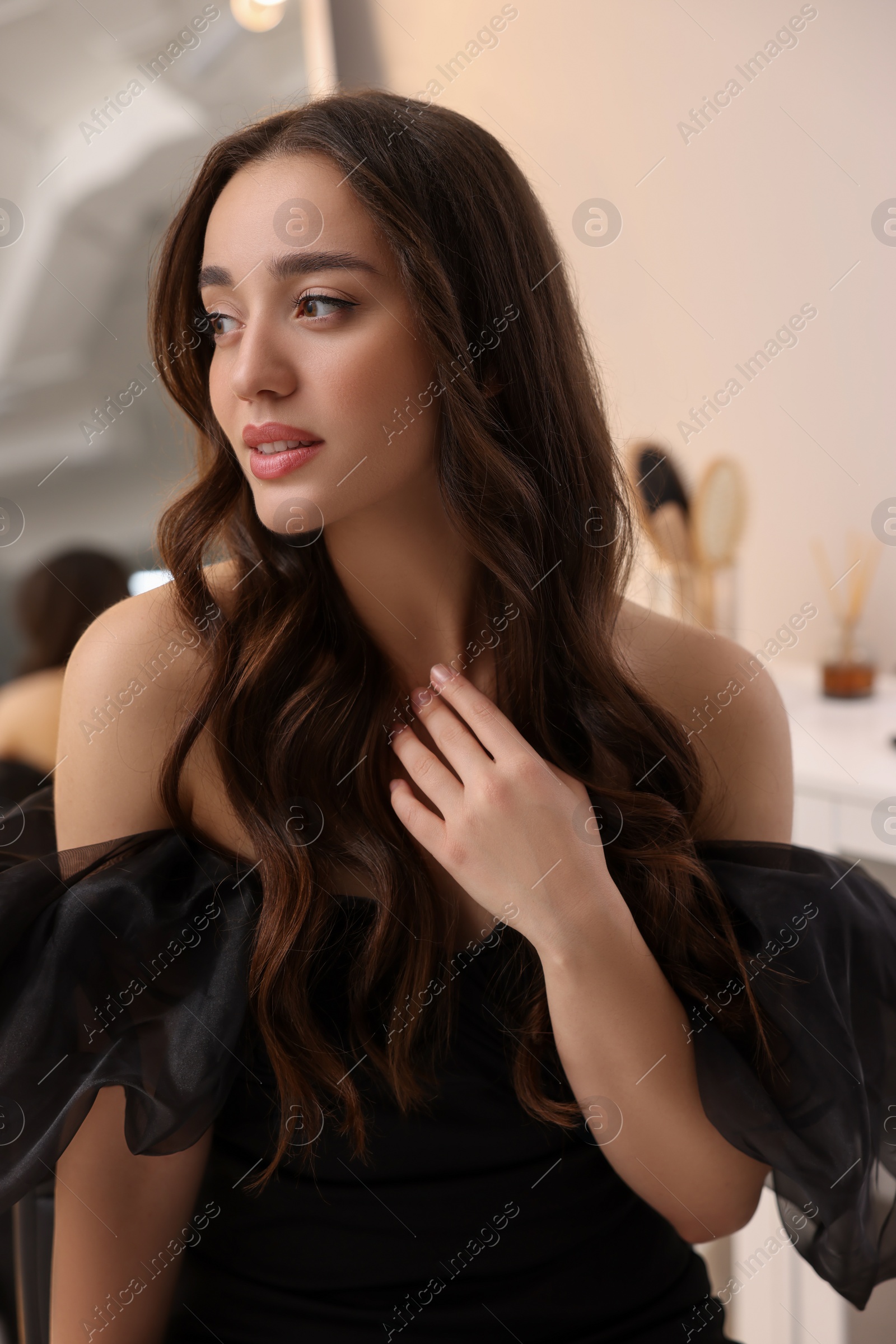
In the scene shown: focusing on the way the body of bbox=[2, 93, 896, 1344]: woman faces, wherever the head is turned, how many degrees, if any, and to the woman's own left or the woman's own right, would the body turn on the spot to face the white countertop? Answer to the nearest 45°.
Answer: approximately 135° to the woman's own left

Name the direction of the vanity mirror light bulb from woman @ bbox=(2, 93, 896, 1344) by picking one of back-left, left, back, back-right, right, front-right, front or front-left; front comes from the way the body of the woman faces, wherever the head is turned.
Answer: back

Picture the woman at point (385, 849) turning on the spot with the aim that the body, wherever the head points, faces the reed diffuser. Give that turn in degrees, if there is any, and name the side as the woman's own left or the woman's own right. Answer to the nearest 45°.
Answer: approximately 135° to the woman's own left

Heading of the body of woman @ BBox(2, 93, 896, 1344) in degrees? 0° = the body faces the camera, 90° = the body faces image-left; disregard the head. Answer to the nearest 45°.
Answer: approximately 0°

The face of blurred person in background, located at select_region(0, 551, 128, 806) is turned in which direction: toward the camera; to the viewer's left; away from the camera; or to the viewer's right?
away from the camera
